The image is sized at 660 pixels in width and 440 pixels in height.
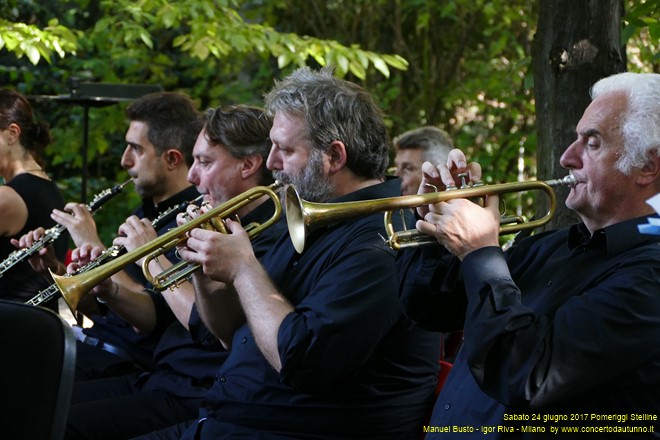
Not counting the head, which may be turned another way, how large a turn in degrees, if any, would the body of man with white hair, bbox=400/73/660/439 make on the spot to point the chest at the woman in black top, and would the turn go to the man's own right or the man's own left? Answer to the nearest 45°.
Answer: approximately 45° to the man's own right

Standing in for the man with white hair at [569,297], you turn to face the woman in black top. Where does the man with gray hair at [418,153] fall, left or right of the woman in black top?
right

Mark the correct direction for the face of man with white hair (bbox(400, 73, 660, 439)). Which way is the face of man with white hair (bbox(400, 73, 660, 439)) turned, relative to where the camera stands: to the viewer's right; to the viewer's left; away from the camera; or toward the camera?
to the viewer's left

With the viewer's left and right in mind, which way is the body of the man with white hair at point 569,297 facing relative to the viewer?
facing to the left of the viewer

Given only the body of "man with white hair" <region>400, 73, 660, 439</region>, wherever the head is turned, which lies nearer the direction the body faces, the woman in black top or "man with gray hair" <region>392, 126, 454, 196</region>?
the woman in black top

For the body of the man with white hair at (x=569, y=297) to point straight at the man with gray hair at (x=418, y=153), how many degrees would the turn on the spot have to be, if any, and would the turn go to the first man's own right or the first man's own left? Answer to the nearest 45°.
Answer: approximately 90° to the first man's own right

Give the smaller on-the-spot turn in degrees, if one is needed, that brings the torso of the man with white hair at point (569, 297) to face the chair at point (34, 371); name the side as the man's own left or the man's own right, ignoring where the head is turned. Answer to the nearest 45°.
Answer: approximately 45° to the man's own left

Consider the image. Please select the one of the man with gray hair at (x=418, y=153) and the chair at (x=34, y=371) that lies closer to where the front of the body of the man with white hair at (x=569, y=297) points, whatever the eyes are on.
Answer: the chair

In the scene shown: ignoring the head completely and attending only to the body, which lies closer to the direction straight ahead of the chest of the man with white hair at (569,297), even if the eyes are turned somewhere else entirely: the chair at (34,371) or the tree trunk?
the chair

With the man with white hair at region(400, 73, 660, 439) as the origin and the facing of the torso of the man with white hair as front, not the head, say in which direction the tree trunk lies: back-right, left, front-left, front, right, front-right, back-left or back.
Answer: right
